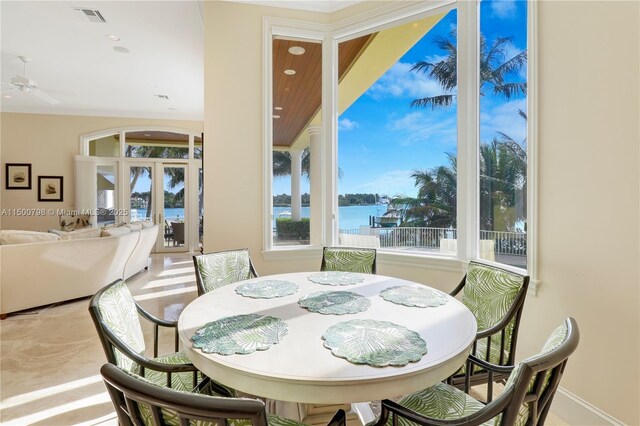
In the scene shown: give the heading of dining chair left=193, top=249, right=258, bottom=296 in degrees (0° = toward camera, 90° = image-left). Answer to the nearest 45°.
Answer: approximately 315°

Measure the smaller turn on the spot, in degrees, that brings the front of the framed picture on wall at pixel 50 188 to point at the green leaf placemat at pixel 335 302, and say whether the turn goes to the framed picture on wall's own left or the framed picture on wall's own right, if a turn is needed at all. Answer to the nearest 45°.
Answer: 0° — it already faces it

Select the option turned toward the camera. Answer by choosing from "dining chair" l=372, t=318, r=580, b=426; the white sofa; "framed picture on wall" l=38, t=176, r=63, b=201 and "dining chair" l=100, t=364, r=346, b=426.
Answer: the framed picture on wall

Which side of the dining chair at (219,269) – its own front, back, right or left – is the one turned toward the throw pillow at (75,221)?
back

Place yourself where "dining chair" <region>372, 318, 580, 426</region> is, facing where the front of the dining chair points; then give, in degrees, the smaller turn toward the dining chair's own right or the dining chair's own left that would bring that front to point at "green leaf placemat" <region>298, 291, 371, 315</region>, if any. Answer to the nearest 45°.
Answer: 0° — it already faces it

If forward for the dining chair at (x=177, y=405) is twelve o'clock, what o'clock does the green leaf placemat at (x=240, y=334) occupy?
The green leaf placemat is roughly at 11 o'clock from the dining chair.

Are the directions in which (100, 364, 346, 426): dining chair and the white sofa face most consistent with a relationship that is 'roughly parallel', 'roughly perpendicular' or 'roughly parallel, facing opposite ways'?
roughly perpendicular

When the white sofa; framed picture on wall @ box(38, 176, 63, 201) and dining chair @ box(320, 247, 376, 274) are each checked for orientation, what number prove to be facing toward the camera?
2

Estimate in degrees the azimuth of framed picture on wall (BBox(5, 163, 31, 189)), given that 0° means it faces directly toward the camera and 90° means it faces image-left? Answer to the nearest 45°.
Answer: approximately 0°

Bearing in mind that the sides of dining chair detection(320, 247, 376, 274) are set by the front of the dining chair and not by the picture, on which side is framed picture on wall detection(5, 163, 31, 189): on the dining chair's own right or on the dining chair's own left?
on the dining chair's own right

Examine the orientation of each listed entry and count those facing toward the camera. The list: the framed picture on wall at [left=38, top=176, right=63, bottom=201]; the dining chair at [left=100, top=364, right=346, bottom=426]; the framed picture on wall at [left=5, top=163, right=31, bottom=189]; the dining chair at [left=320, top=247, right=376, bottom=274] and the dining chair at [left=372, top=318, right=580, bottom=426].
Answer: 3
